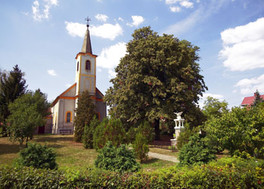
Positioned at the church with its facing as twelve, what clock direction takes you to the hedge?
The hedge is roughly at 12 o'clock from the church.

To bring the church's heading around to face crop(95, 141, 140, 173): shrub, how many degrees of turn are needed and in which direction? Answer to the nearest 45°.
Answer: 0° — it already faces it

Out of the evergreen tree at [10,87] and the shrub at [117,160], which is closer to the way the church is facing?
the shrub

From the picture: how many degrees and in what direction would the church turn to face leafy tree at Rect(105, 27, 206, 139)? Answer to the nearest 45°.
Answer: approximately 45° to its left

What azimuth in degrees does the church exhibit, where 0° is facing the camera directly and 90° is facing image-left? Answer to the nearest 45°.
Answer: approximately 0°

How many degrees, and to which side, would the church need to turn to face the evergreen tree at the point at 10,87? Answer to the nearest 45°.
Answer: approximately 45° to its right

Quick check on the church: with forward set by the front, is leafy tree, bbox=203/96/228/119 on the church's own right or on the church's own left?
on the church's own left

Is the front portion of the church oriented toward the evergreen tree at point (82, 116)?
yes

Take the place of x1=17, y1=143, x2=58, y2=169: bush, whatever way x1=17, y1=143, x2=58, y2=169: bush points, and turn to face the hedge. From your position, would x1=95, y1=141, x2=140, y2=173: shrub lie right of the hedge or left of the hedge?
left
